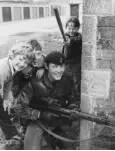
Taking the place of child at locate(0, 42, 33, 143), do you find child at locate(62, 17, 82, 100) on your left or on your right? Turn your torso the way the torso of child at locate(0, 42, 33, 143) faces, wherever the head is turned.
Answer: on your left

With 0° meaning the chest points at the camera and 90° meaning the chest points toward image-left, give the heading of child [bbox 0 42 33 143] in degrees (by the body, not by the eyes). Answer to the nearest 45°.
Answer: approximately 315°

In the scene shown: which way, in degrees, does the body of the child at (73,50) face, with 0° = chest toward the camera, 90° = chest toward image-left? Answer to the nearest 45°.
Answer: approximately 0°

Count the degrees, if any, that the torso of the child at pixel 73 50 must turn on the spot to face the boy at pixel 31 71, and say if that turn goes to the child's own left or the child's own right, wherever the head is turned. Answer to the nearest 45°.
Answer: approximately 45° to the child's own right

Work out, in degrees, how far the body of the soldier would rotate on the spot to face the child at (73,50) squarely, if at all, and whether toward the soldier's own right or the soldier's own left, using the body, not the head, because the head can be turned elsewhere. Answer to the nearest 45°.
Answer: approximately 90° to the soldier's own left
